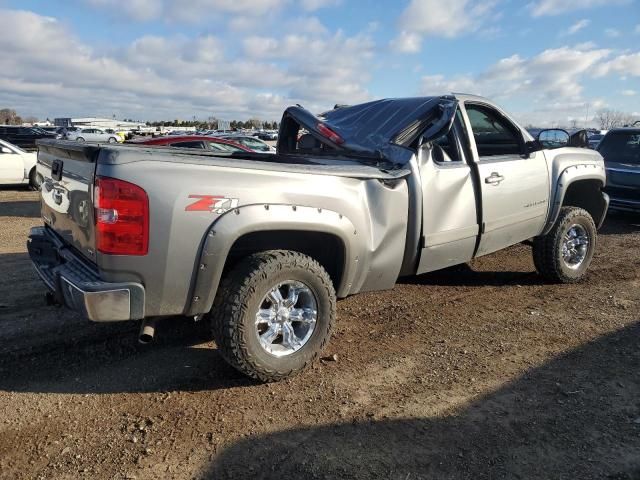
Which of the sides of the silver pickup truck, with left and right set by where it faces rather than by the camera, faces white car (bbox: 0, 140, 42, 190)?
left

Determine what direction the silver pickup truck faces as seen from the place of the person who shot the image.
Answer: facing away from the viewer and to the right of the viewer
